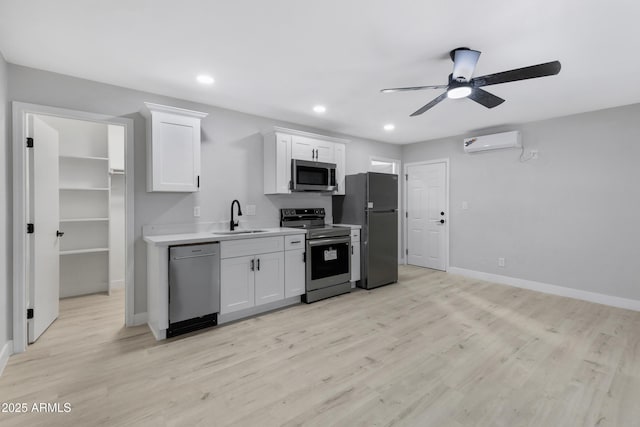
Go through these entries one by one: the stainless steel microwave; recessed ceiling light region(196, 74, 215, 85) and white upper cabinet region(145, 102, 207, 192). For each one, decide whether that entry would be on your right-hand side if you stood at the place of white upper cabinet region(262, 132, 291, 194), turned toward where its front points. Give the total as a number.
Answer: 2

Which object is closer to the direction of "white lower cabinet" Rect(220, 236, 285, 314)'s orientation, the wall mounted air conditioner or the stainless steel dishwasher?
the wall mounted air conditioner

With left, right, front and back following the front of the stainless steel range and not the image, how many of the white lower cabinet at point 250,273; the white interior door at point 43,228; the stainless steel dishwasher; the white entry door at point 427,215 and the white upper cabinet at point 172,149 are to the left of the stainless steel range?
1

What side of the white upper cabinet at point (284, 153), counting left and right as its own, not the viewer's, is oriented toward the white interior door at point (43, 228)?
right

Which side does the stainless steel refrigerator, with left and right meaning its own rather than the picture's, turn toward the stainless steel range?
right

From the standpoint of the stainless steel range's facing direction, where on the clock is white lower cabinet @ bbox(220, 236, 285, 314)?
The white lower cabinet is roughly at 3 o'clock from the stainless steel range.

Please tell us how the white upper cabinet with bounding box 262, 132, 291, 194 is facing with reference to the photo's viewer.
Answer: facing the viewer and to the right of the viewer

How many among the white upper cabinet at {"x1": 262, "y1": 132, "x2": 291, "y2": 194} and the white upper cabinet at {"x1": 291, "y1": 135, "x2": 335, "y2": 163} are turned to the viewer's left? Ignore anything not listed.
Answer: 0

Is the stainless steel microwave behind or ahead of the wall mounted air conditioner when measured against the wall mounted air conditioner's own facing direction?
ahead

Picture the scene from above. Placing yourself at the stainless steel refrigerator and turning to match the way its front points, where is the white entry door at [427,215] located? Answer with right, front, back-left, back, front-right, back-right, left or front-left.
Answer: left

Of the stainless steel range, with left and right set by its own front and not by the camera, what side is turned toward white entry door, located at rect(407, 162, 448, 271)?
left

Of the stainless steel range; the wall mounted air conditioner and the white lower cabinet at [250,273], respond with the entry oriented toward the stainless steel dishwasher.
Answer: the wall mounted air conditioner

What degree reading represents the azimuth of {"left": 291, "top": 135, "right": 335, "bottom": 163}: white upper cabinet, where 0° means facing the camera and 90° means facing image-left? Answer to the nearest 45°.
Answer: approximately 315°

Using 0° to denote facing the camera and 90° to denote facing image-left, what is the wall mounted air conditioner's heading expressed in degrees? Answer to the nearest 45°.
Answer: approximately 45°
